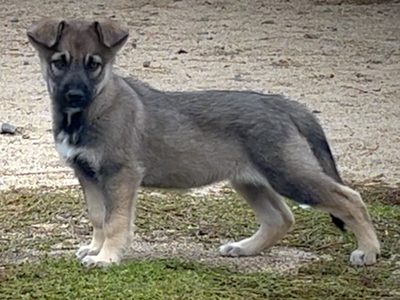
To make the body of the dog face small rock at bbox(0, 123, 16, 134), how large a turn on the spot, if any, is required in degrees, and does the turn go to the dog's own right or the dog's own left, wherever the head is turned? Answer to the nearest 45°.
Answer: approximately 45° to the dog's own right

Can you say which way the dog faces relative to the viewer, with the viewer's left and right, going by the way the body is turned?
facing to the left of the viewer

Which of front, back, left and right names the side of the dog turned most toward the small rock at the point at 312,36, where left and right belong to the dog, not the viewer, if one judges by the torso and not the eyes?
right
